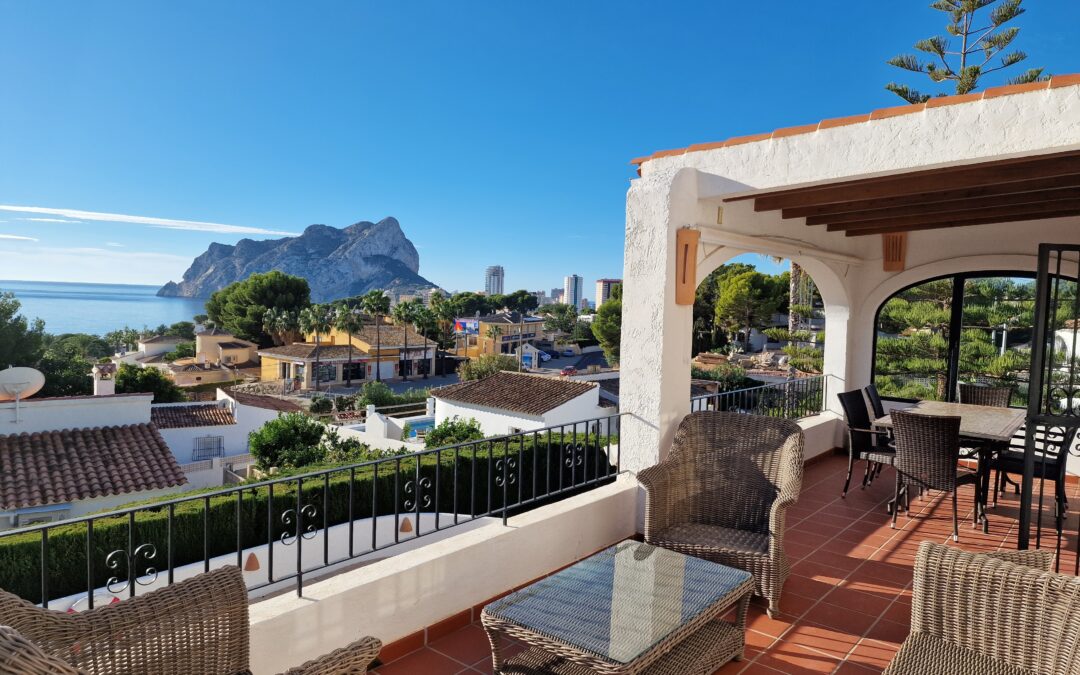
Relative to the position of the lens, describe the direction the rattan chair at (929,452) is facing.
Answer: facing away from the viewer and to the right of the viewer

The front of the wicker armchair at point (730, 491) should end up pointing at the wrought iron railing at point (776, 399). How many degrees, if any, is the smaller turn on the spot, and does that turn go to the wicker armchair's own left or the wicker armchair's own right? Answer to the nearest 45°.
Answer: approximately 135° to the wicker armchair's own right

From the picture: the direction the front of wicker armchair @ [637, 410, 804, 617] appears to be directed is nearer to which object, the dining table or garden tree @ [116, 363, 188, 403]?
the garden tree

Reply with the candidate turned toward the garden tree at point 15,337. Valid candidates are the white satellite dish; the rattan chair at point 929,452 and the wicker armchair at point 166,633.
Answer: the white satellite dish

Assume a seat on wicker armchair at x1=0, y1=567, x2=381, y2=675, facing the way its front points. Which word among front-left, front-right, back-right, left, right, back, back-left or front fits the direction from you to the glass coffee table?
front-left

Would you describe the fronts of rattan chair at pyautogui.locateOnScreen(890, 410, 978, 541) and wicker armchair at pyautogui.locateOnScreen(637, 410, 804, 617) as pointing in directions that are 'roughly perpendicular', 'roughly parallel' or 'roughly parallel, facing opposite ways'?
roughly parallel, facing opposite ways

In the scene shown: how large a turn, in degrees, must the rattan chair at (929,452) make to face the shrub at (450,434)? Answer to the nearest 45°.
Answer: approximately 90° to its left

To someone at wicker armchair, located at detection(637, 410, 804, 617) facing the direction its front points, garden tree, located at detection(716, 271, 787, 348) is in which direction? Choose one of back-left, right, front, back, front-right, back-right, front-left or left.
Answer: back-right

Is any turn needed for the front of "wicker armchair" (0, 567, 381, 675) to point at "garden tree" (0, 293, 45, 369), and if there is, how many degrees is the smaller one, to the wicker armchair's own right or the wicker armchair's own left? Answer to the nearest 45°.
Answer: approximately 135° to the wicker armchair's own left

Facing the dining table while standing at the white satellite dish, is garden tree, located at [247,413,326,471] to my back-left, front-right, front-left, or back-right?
front-left

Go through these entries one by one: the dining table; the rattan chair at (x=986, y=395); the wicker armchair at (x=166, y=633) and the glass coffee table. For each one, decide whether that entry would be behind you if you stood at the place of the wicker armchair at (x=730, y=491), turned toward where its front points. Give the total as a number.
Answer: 2
